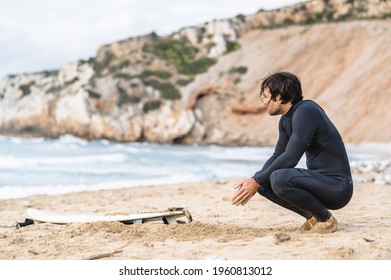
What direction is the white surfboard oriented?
to the viewer's left
